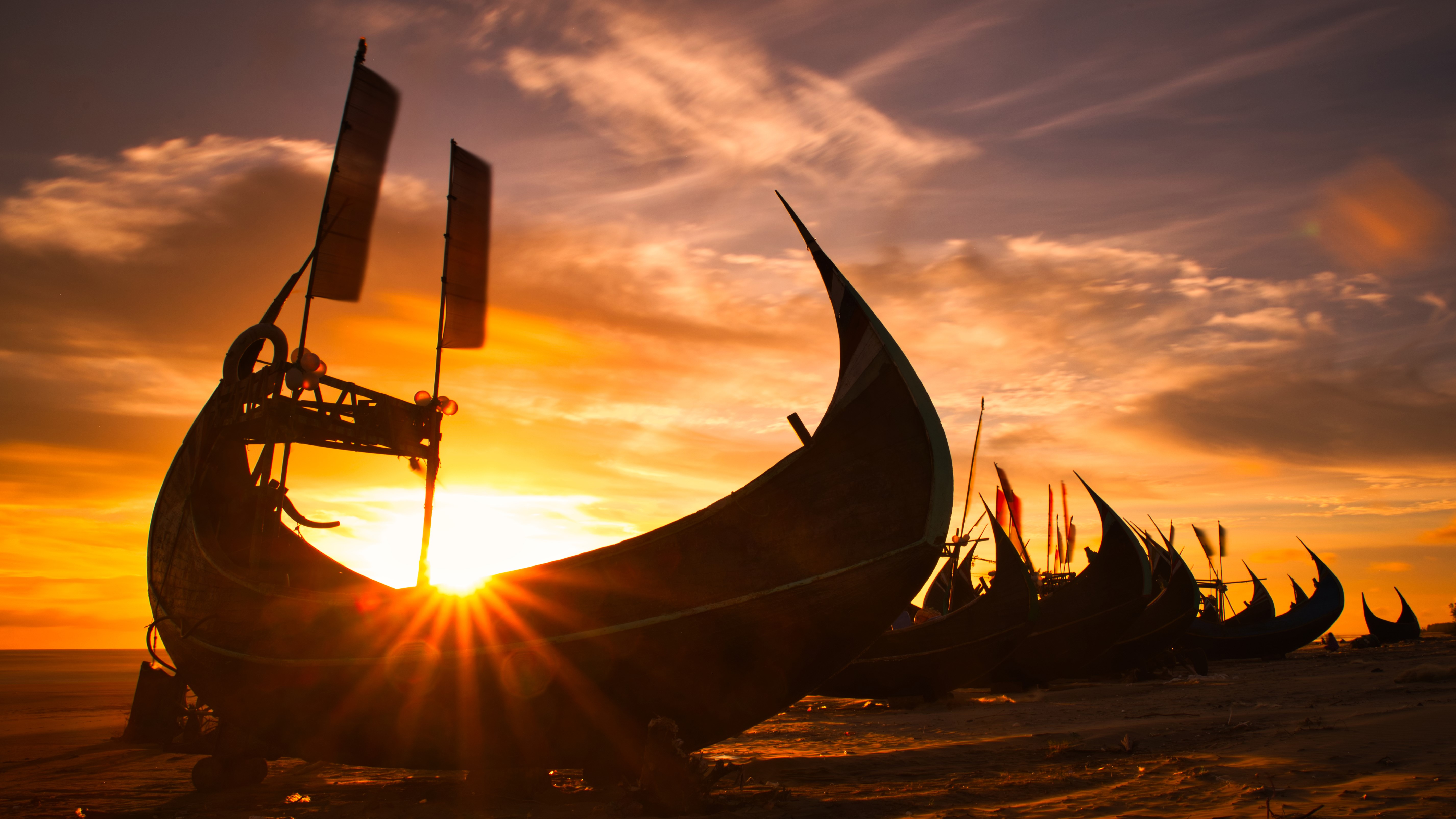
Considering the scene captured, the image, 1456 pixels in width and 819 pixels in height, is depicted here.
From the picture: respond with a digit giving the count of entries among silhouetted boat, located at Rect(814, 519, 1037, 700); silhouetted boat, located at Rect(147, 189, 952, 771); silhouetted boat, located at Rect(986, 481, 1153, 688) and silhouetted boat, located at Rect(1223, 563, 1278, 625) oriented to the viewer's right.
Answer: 4

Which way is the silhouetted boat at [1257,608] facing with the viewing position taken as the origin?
facing to the right of the viewer

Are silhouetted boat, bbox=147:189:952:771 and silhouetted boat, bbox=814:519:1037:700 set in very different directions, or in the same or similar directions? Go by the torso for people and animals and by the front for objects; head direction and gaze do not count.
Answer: same or similar directions

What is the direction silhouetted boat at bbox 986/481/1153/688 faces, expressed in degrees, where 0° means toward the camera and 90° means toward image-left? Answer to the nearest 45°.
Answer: approximately 270°

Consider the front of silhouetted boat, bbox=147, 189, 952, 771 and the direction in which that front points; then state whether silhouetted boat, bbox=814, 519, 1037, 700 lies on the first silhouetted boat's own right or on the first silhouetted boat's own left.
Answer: on the first silhouetted boat's own left

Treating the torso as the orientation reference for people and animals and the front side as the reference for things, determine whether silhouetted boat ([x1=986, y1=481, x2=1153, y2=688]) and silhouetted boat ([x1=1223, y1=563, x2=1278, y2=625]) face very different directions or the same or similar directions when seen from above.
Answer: same or similar directions

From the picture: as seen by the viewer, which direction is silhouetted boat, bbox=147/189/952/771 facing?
to the viewer's right

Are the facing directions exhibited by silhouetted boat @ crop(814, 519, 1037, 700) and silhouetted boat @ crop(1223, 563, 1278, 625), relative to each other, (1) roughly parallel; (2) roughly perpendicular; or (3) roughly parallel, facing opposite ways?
roughly parallel

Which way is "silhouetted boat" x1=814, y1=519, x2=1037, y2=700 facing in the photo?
to the viewer's right

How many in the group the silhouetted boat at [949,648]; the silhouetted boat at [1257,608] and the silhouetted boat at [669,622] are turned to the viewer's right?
3

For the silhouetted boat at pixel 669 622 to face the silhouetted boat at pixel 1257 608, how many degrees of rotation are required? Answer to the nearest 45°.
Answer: approximately 45° to its left

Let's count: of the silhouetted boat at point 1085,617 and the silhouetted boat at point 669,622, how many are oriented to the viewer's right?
2
